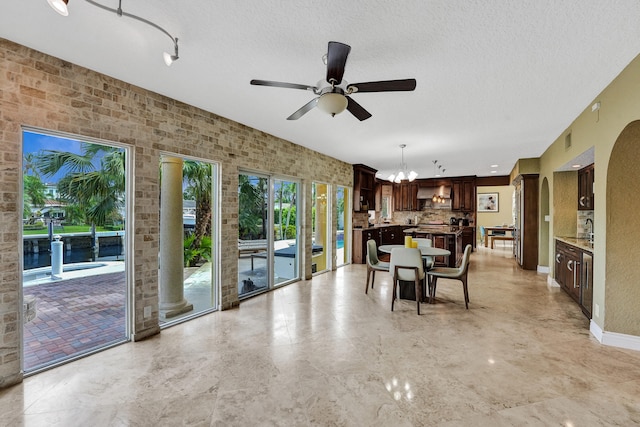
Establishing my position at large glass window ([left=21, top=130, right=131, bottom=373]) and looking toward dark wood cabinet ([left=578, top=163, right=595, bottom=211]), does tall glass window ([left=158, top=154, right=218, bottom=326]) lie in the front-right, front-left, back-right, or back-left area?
front-left

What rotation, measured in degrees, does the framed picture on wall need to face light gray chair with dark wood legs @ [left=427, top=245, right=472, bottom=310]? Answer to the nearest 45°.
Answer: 0° — it already faces it

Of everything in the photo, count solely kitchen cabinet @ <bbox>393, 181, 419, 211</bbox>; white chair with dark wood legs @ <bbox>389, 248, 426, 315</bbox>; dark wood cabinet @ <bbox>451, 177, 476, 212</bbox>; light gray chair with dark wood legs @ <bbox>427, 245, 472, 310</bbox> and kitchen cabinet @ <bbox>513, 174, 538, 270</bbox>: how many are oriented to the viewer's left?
2

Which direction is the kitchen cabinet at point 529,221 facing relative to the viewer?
to the viewer's left

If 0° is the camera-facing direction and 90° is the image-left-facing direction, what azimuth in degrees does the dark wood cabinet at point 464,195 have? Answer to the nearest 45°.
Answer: approximately 0°

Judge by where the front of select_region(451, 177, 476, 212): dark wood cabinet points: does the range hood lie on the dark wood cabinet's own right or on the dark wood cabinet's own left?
on the dark wood cabinet's own right

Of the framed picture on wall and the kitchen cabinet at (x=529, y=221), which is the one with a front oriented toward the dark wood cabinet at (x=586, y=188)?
the framed picture on wall

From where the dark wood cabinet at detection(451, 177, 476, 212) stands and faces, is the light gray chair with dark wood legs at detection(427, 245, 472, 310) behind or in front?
in front

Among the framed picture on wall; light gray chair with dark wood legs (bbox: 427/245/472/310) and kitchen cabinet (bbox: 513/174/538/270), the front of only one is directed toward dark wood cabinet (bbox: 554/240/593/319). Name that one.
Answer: the framed picture on wall

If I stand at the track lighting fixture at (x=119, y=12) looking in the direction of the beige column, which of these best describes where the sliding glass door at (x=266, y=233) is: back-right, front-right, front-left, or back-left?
front-right

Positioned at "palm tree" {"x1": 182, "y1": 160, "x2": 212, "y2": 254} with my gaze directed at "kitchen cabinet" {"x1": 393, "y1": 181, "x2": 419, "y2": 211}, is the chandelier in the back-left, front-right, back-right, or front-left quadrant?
front-right

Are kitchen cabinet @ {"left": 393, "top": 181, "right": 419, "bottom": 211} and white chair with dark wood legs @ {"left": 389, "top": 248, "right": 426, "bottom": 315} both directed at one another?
yes

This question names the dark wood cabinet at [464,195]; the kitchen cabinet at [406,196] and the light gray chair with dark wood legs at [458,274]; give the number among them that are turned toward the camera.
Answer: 2

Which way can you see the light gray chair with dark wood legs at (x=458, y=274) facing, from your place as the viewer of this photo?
facing to the left of the viewer

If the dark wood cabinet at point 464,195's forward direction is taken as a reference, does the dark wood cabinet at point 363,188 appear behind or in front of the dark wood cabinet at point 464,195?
in front

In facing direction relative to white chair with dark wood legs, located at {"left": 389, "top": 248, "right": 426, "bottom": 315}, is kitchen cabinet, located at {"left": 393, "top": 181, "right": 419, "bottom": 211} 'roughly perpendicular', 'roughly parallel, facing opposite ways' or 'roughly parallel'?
roughly parallel, facing opposite ways

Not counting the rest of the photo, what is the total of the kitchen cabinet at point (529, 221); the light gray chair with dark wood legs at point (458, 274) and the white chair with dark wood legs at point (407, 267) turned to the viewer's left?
2

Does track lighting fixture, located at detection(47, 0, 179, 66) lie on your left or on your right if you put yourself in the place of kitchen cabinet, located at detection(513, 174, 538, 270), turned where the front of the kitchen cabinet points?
on your left

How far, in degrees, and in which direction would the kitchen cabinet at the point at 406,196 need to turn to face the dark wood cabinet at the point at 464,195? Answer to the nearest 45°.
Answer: approximately 90° to its left

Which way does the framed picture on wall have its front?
toward the camera
